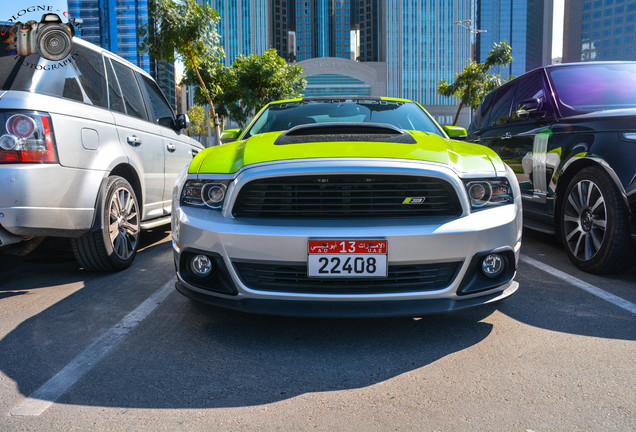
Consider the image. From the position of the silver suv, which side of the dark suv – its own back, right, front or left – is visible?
right

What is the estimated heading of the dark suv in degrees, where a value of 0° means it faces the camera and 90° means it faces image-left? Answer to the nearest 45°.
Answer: approximately 315°

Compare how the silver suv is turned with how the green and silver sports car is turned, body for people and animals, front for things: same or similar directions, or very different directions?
very different directions

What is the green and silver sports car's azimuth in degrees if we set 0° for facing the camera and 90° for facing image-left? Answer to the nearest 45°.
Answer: approximately 0°

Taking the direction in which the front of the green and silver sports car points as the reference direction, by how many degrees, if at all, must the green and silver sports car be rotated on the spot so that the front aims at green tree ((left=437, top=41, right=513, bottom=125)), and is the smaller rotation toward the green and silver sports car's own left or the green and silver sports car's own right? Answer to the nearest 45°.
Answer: approximately 180°

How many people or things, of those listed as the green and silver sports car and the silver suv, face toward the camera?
1

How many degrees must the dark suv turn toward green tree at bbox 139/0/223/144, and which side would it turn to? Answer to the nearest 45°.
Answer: approximately 180°

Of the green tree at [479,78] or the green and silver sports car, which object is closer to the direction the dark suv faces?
the green and silver sports car

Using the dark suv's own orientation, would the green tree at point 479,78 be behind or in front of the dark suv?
behind

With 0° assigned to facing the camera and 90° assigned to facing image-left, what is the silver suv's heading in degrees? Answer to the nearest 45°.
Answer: approximately 225°
